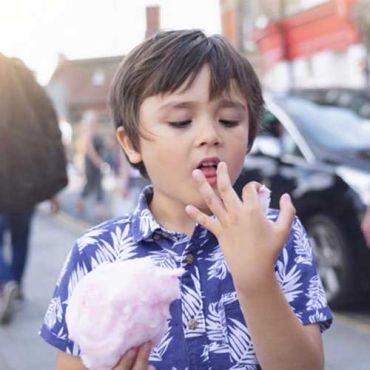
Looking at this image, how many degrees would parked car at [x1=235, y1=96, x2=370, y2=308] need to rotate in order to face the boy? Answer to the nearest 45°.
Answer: approximately 45° to its right

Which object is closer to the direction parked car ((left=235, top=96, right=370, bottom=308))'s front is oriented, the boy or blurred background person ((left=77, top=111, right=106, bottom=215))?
the boy

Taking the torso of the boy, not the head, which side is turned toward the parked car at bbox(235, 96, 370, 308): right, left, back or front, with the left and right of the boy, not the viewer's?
back

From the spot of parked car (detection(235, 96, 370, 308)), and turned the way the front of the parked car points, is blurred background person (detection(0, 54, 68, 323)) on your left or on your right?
on your right

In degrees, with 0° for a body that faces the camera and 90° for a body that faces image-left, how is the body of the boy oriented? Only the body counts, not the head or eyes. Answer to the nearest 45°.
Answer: approximately 0°

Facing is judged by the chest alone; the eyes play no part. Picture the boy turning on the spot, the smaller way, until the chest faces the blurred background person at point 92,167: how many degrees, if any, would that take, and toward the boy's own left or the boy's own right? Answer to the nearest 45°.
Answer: approximately 180°
